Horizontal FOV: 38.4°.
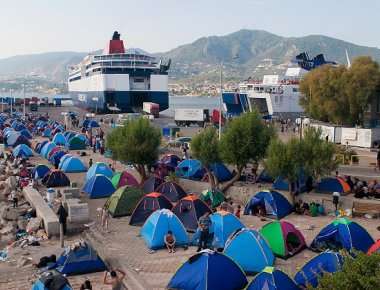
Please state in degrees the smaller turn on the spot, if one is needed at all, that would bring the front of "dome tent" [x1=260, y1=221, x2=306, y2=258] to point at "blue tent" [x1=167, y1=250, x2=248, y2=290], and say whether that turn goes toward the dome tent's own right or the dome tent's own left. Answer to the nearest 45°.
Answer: approximately 90° to the dome tent's own right

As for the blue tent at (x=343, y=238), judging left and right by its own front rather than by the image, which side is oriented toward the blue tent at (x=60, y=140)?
right

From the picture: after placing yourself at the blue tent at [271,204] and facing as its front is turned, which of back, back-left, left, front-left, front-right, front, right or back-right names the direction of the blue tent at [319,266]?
front-left

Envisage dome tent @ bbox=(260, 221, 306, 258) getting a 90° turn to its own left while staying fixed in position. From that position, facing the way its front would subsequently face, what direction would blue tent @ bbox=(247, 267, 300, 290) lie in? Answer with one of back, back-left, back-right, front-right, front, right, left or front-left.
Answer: back-right

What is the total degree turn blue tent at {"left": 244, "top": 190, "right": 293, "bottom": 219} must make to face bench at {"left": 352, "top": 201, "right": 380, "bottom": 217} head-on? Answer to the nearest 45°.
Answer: approximately 135° to its left

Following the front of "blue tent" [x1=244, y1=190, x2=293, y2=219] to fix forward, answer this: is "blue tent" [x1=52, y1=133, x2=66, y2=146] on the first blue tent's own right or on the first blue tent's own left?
on the first blue tent's own right

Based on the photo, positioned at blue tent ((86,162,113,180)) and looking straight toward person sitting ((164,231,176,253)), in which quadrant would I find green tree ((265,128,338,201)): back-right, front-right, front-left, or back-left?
front-left

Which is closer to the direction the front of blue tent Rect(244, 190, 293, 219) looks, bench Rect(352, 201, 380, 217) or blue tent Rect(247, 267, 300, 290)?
the blue tent

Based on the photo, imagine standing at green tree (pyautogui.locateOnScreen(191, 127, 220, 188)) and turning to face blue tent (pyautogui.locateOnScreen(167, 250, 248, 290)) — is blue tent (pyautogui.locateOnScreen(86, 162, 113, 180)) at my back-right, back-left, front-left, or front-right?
back-right

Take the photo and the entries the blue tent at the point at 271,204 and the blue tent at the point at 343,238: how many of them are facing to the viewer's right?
0

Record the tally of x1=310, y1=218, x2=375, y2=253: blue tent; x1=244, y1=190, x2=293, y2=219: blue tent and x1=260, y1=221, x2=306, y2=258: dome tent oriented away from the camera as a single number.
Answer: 0

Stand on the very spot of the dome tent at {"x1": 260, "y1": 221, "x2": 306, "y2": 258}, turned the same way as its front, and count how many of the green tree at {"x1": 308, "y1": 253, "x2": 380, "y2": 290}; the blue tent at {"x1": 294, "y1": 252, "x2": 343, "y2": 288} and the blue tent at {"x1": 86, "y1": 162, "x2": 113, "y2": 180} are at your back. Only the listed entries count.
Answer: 1

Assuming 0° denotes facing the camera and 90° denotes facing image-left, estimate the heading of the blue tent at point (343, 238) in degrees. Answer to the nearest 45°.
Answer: approximately 45°

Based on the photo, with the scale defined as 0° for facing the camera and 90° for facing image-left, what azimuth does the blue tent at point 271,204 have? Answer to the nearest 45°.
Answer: approximately 45°

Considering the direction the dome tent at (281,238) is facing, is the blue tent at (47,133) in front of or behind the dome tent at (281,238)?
behind
